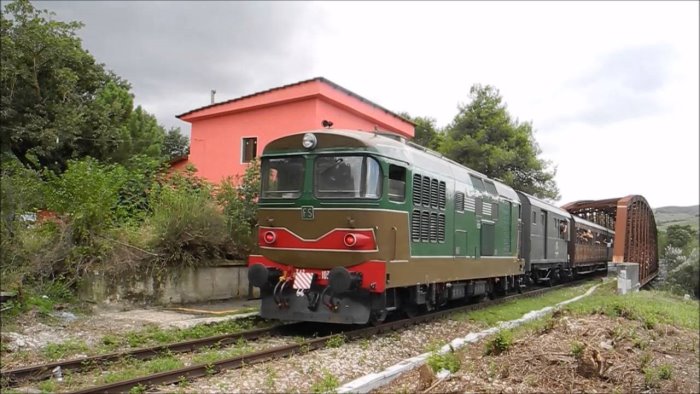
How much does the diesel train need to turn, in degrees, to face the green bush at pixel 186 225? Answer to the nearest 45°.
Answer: approximately 90° to its right

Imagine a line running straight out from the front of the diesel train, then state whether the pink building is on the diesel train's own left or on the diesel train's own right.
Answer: on the diesel train's own right

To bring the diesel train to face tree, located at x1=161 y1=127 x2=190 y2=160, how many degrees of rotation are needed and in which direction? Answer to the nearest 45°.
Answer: approximately 90° to its right

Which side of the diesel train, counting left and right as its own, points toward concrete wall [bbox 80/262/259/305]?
front

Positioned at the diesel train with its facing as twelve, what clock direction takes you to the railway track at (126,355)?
The railway track is roughly at 12 o'clock from the diesel train.

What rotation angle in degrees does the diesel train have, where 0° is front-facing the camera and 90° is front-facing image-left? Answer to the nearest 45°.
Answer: approximately 45°

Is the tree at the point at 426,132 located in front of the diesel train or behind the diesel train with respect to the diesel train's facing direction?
behind

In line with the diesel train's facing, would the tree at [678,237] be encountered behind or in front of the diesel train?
behind
